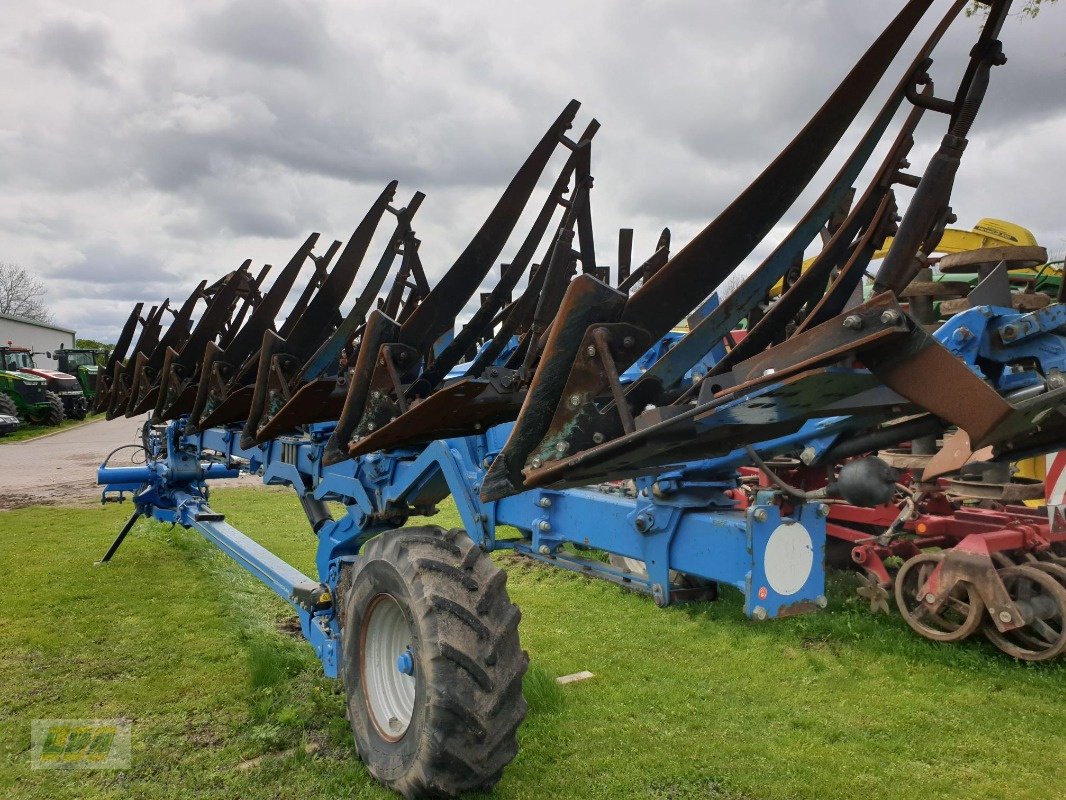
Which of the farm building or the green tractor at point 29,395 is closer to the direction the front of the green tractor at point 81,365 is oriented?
the green tractor

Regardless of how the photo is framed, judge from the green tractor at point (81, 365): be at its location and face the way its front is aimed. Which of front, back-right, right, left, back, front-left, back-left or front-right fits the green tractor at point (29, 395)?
front-right

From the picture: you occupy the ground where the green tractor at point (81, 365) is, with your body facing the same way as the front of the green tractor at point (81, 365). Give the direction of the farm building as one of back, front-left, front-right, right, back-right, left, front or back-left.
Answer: back-left

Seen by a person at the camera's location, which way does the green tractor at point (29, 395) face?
facing the viewer and to the right of the viewer

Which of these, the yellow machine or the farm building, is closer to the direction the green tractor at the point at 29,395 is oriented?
the yellow machine

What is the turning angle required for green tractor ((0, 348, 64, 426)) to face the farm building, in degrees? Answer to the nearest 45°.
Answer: approximately 135° to its left

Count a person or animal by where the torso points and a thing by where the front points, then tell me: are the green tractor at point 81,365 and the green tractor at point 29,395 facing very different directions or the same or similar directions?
same or similar directions

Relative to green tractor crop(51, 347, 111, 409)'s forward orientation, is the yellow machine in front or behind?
in front

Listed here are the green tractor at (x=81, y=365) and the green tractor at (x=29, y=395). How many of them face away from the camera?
0

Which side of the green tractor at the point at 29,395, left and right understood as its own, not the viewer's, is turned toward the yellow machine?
front
